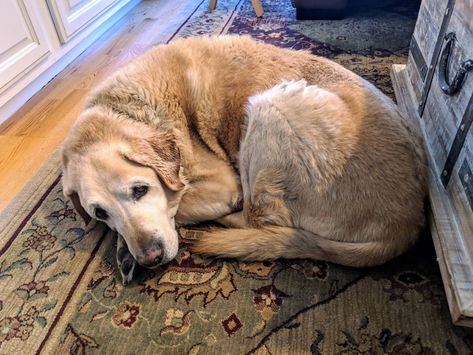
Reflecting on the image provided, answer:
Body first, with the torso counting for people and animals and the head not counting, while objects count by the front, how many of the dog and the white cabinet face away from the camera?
0

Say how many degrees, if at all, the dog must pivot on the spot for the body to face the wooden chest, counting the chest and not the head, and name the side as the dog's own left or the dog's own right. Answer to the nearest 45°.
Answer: approximately 135° to the dog's own left

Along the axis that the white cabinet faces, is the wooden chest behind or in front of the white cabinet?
in front

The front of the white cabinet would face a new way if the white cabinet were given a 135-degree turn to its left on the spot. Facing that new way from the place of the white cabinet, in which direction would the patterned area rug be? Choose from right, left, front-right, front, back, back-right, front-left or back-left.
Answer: back

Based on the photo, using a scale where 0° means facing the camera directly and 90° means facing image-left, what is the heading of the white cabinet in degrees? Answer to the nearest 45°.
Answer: approximately 315°

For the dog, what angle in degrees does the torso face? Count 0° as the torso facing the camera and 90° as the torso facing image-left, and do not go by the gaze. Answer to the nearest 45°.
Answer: approximately 45°

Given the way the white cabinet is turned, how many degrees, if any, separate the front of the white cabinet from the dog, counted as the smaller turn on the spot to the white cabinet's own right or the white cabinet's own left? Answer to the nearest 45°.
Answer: approximately 45° to the white cabinet's own right
